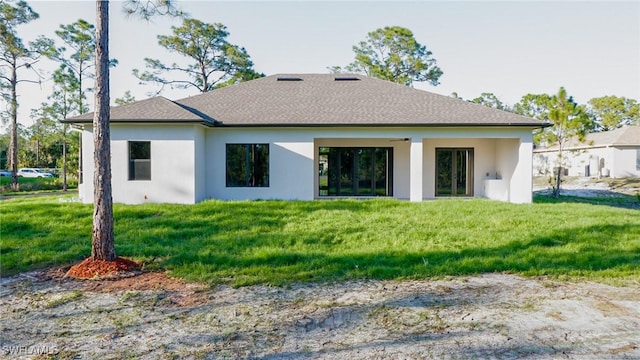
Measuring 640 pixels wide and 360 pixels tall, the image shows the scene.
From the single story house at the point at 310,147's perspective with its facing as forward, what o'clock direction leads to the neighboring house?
The neighboring house is roughly at 2 o'clock from the single story house.

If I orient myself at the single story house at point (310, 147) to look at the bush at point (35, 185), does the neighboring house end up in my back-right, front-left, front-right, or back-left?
back-right

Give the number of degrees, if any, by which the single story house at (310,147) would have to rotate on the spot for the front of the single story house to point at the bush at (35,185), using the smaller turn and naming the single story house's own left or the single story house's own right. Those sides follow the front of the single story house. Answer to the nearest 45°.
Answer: approximately 45° to the single story house's own left

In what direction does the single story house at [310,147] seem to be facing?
away from the camera
